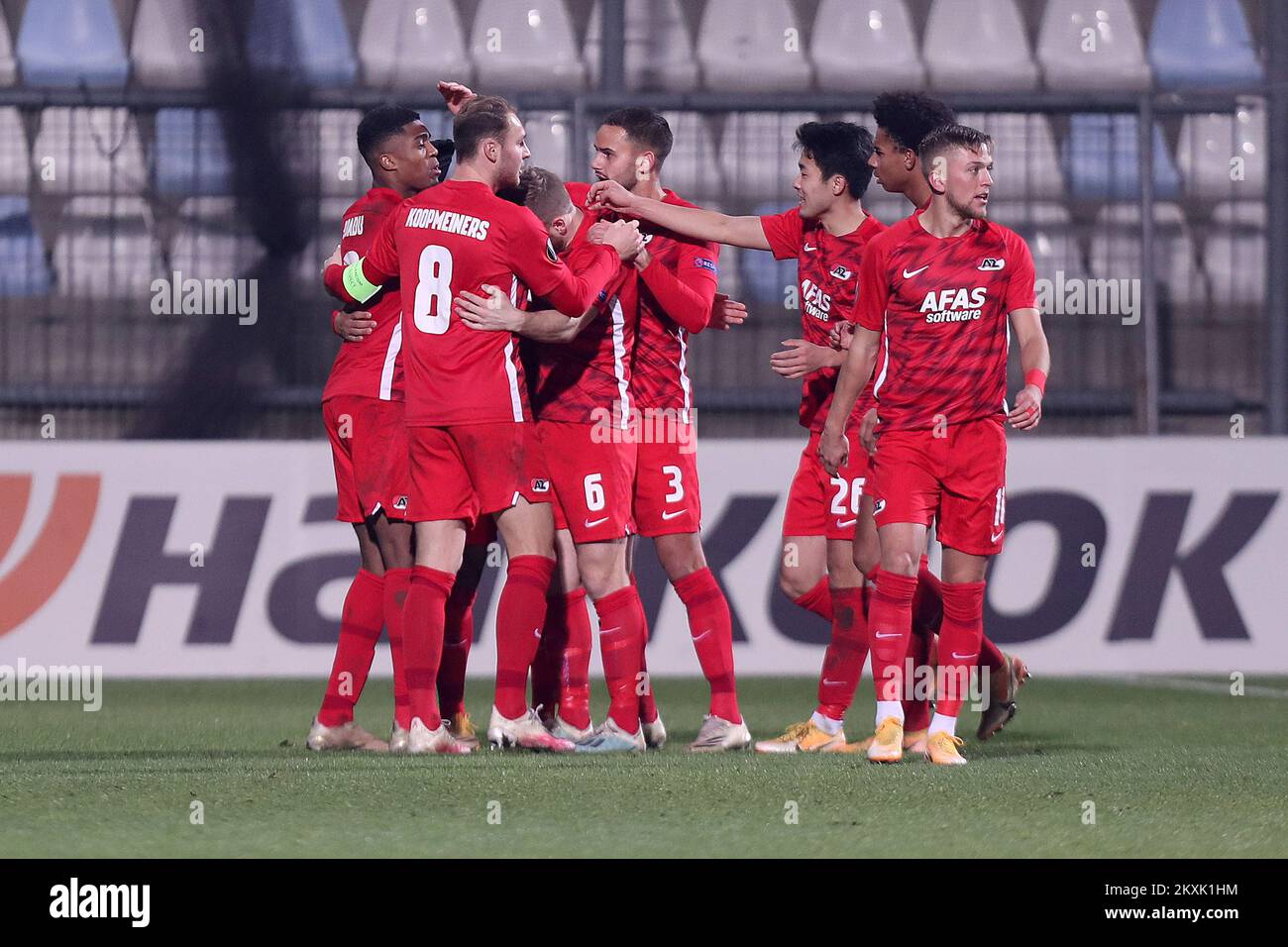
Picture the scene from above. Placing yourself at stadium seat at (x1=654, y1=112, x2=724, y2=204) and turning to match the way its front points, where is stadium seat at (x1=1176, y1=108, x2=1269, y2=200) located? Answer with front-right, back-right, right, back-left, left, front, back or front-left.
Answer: left

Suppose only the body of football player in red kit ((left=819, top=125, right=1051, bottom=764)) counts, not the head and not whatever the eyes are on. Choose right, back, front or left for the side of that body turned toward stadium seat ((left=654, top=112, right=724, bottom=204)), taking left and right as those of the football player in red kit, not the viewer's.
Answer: back

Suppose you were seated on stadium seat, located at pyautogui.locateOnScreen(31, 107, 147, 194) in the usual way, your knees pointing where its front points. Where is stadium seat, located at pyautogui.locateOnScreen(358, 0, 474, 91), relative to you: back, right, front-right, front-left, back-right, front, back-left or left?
left

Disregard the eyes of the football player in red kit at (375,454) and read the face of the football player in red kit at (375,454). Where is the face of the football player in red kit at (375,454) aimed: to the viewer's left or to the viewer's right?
to the viewer's right

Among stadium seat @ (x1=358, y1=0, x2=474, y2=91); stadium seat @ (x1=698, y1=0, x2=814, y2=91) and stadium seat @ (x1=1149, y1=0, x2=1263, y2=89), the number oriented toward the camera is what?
3

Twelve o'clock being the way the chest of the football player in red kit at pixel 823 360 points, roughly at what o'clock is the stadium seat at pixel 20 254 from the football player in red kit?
The stadium seat is roughly at 3 o'clock from the football player in red kit.

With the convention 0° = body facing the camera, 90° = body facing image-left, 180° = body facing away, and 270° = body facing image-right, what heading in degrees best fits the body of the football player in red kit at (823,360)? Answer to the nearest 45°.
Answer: approximately 45°

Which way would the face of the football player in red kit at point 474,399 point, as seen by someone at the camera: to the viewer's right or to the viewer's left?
to the viewer's right

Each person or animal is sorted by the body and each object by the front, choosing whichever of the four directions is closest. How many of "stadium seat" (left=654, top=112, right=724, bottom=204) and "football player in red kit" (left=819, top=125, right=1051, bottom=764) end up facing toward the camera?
2

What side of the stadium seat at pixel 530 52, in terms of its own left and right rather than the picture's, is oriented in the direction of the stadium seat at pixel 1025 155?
left

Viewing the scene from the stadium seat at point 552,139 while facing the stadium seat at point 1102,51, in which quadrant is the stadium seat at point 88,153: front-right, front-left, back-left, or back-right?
back-left

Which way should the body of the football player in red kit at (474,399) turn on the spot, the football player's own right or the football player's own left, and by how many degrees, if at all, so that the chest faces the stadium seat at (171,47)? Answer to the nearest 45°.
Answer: approximately 45° to the football player's own left

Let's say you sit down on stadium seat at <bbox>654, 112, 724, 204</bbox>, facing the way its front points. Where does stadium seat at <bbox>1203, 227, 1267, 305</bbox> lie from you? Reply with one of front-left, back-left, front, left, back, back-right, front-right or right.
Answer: left
